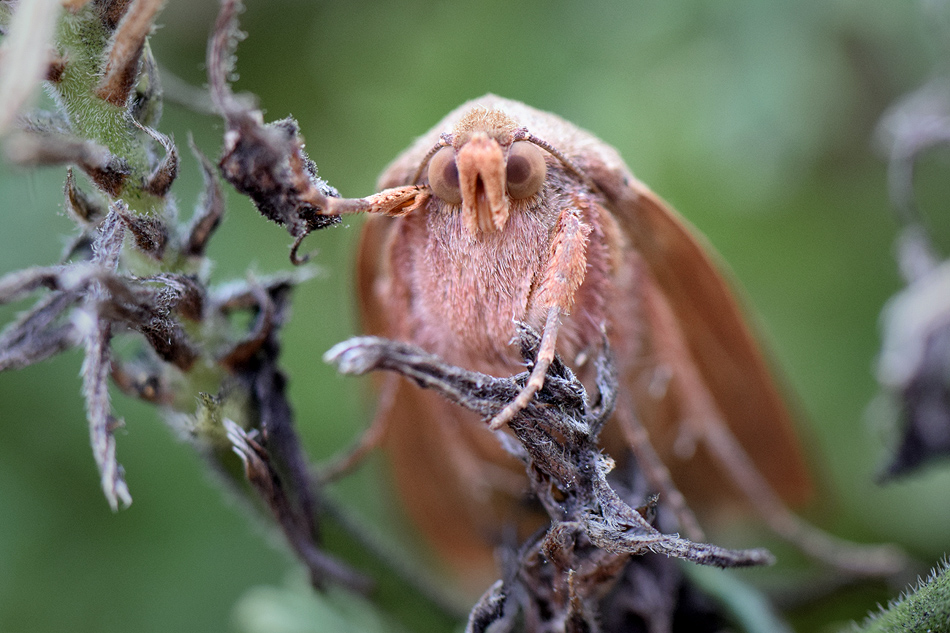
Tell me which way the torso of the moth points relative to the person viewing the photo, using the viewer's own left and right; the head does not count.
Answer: facing the viewer
